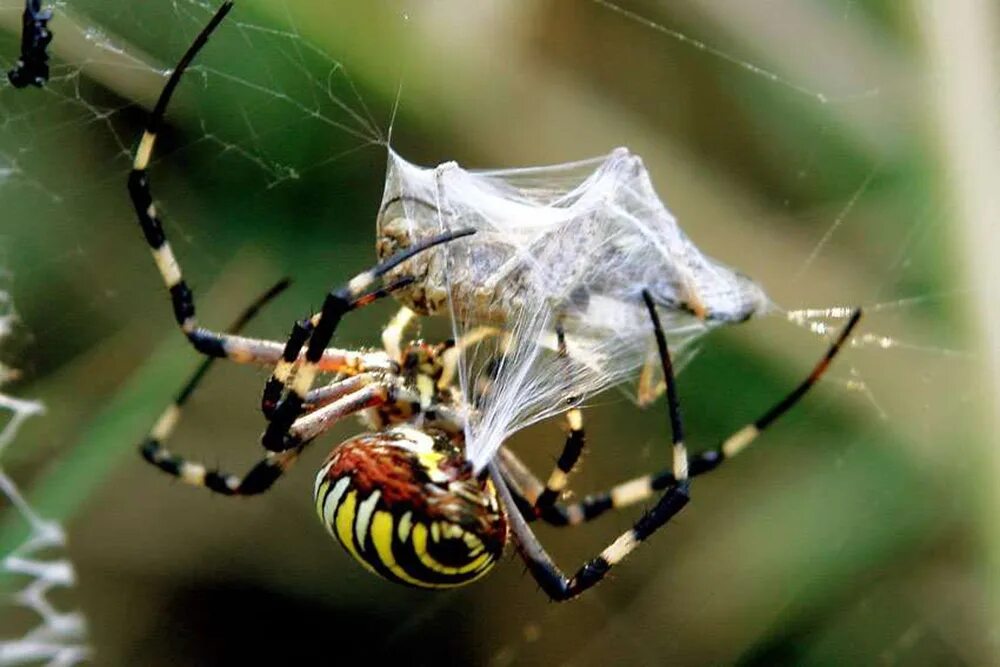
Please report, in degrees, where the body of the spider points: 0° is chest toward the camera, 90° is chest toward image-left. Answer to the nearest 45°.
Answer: approximately 180°
